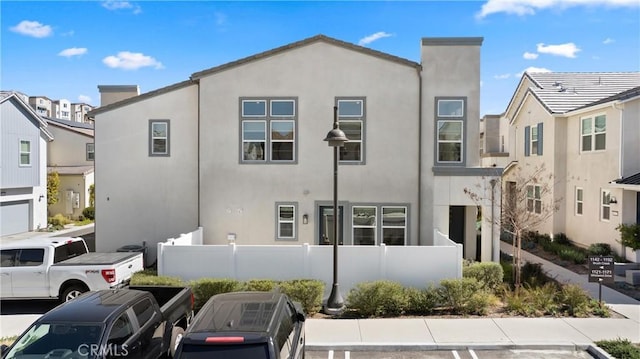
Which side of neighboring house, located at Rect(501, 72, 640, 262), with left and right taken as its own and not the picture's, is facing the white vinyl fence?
front

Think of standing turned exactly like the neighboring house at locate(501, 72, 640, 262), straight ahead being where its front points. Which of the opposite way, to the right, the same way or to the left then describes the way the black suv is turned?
to the right

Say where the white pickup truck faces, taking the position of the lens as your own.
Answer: facing away from the viewer and to the left of the viewer

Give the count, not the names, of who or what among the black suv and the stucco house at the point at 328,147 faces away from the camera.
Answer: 1

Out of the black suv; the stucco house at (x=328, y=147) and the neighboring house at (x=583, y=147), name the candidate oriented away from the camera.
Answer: the black suv

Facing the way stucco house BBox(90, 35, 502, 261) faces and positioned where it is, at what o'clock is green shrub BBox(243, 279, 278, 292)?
The green shrub is roughly at 1 o'clock from the stucco house.

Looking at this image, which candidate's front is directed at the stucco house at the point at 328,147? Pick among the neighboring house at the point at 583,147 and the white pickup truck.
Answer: the neighboring house

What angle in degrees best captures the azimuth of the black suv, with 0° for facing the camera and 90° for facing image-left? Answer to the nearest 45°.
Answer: approximately 180°

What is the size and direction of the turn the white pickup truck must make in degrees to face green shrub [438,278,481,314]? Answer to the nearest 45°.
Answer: approximately 180°

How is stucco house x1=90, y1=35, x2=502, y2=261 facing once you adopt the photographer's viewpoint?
facing the viewer

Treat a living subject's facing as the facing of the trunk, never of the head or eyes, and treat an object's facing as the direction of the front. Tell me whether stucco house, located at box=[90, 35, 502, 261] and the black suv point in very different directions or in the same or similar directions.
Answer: very different directions

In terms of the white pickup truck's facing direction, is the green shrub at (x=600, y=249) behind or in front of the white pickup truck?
behind

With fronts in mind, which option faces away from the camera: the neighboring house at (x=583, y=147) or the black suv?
the black suv

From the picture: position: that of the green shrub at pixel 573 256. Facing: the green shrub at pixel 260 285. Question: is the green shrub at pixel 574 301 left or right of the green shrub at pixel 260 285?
left

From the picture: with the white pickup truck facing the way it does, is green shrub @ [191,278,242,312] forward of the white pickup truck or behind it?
behind

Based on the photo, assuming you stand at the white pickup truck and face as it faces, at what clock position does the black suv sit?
The black suv is roughly at 7 o'clock from the white pickup truck.

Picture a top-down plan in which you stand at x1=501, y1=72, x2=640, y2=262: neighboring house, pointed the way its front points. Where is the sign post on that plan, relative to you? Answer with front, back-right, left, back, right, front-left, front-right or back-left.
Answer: front-left

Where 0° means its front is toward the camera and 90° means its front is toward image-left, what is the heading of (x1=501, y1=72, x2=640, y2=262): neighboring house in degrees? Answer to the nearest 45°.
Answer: approximately 45°

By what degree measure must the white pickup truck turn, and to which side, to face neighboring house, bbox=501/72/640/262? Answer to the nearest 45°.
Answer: approximately 135° to its right
